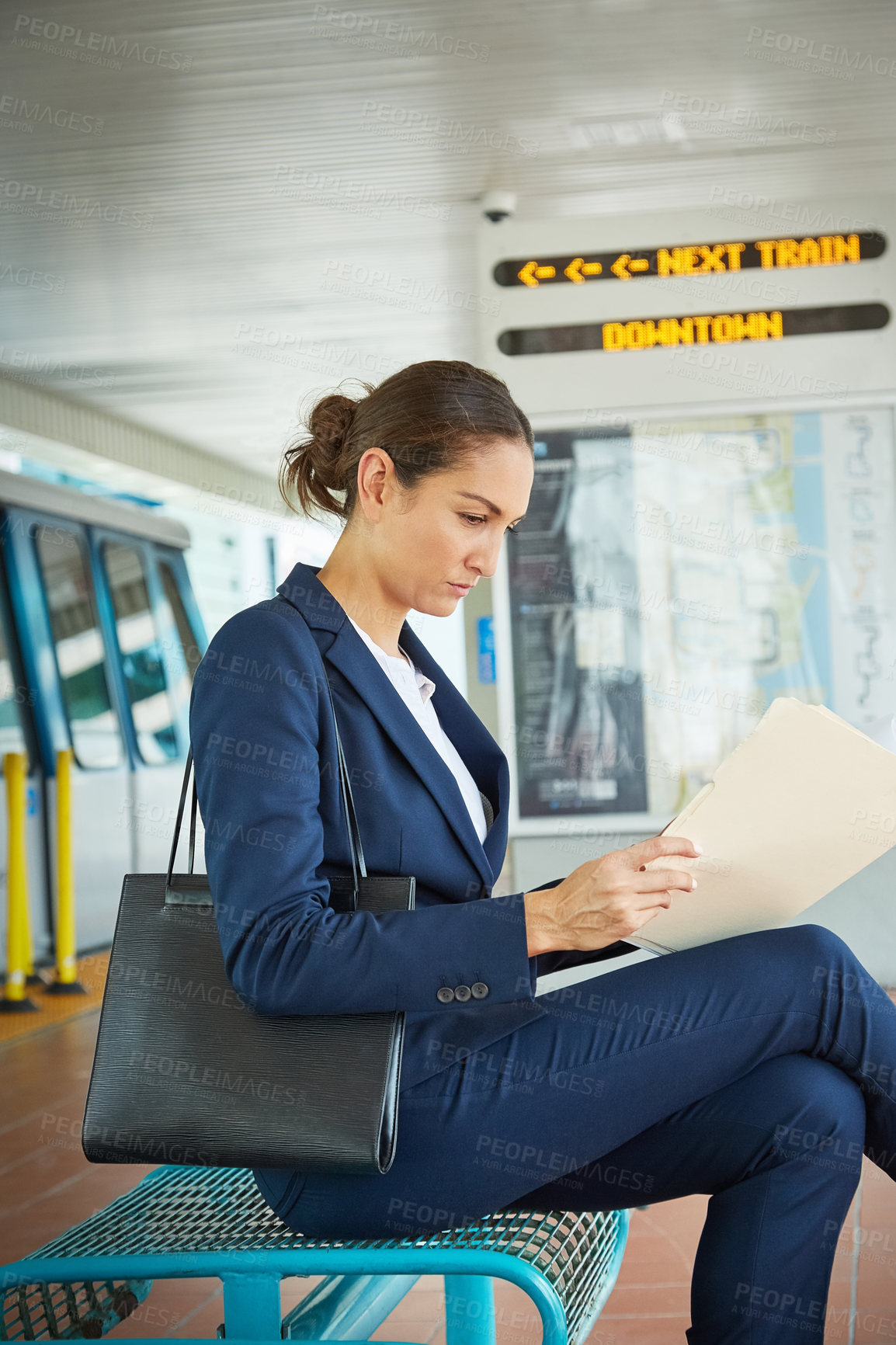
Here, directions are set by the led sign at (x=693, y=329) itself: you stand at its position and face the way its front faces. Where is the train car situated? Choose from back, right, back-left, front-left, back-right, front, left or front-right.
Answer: back-right

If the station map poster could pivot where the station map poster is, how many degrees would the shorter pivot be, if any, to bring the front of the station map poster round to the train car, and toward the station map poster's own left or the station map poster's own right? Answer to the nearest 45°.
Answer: approximately 135° to the station map poster's own right

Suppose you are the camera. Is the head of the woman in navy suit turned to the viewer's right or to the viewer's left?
to the viewer's right

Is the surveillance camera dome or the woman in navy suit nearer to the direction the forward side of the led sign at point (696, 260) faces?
the woman in navy suit

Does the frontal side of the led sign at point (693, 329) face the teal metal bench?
yes

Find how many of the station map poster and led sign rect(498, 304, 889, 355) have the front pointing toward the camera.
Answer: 2

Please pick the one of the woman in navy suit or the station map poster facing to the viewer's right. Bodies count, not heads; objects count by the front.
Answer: the woman in navy suit
